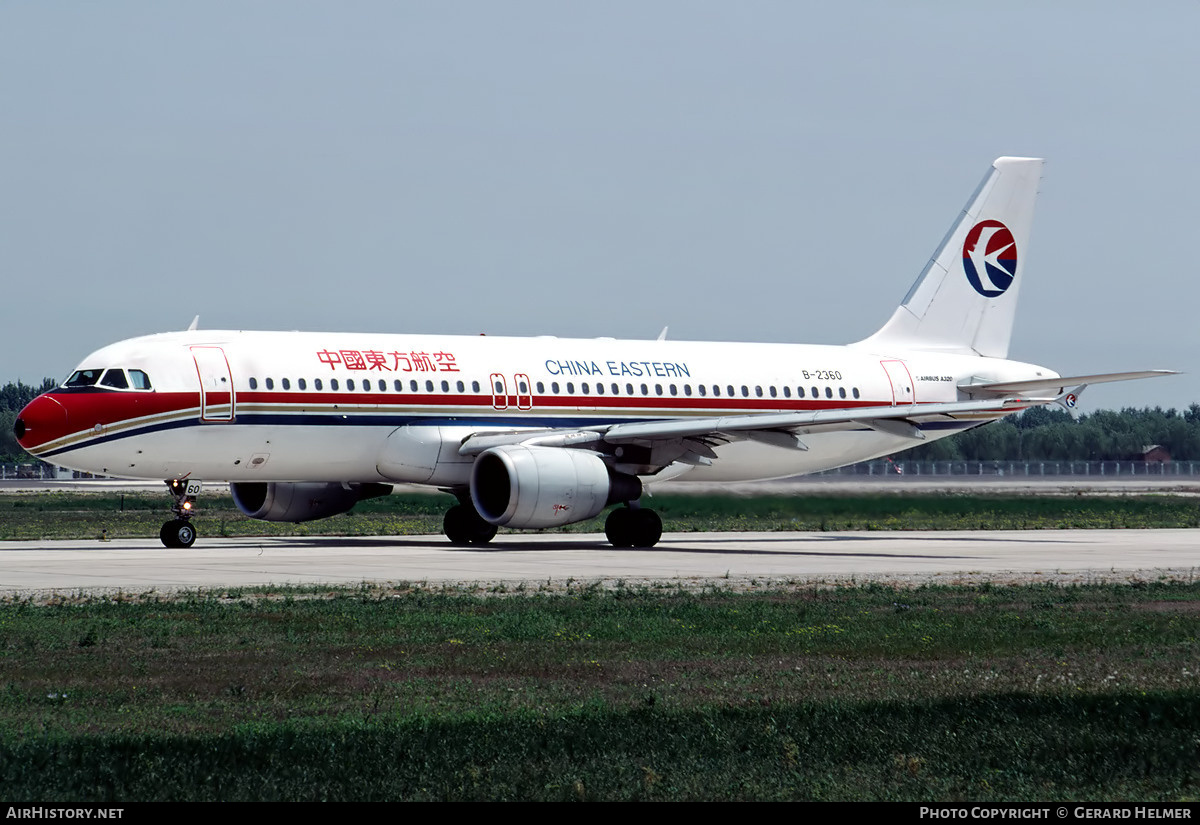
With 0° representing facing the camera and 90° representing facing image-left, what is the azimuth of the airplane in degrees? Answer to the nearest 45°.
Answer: approximately 45°
